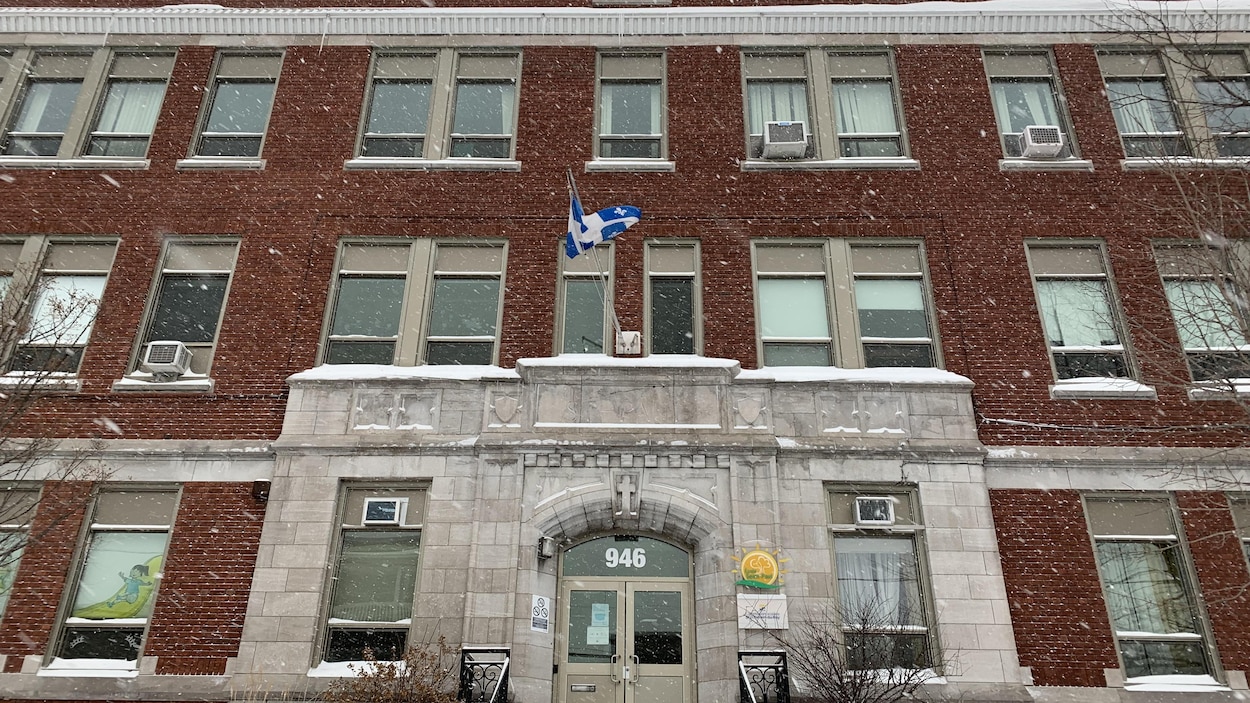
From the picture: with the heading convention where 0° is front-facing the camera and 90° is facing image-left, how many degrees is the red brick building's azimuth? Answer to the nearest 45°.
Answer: approximately 0°
